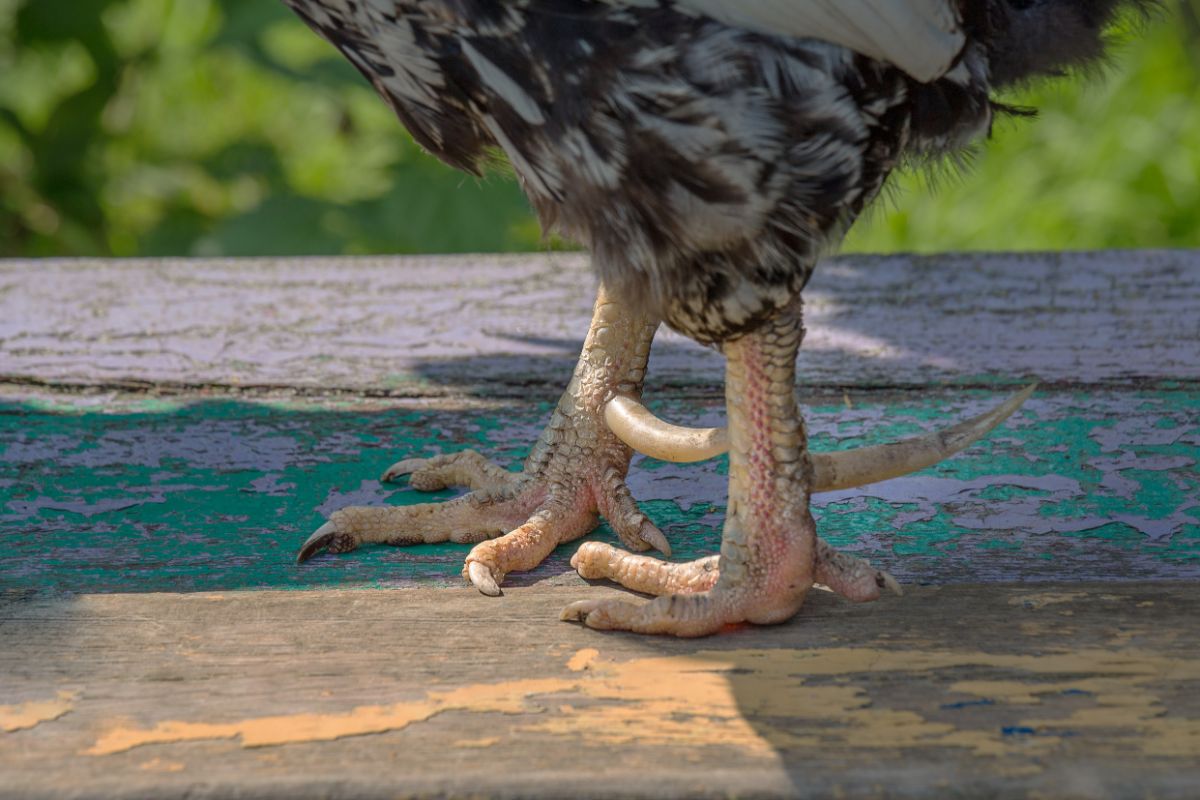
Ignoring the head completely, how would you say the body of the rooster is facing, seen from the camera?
to the viewer's left

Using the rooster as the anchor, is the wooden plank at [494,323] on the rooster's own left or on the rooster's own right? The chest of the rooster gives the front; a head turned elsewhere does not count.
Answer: on the rooster's own right
